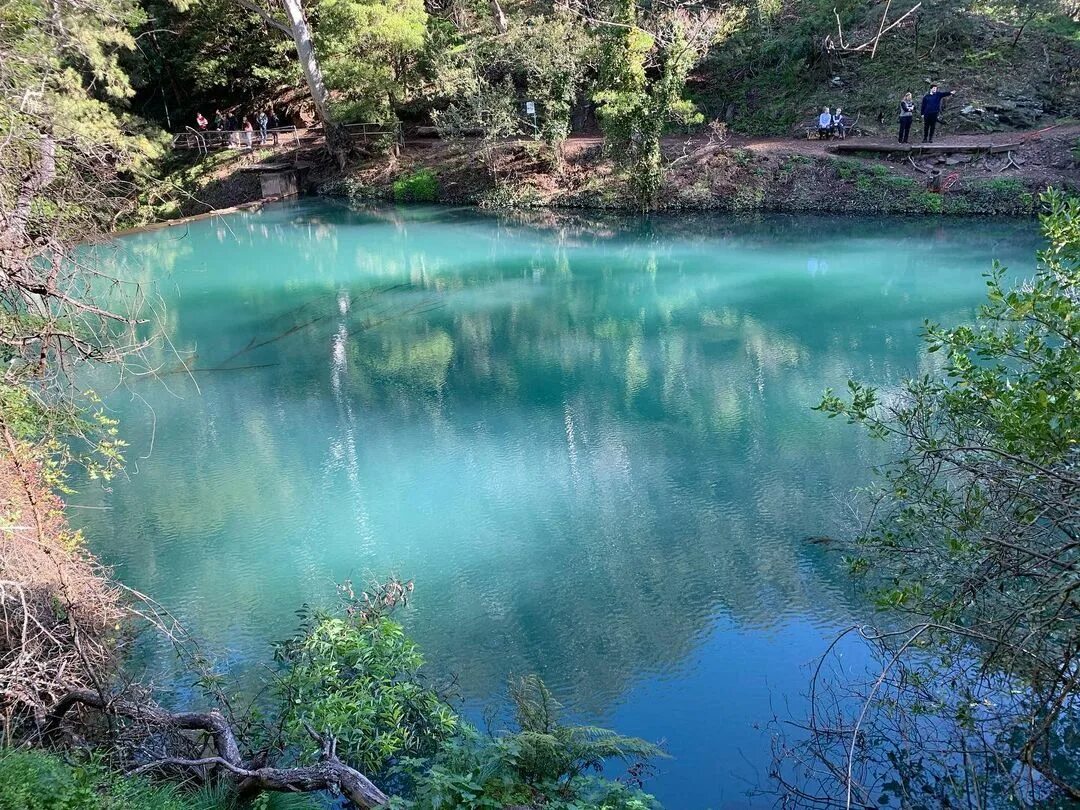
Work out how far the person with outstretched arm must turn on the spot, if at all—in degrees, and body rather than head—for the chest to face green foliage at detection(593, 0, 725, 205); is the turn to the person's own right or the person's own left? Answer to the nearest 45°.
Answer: approximately 90° to the person's own right

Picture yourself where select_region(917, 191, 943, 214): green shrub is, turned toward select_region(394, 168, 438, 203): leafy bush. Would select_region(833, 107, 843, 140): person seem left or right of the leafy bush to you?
right

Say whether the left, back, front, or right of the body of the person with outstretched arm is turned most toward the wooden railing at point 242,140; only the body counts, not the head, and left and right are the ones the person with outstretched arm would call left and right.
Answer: right

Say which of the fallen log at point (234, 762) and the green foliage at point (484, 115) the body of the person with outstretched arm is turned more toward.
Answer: the fallen log

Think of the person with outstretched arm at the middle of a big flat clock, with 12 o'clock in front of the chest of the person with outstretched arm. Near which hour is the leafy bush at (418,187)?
The leafy bush is roughly at 3 o'clock from the person with outstretched arm.

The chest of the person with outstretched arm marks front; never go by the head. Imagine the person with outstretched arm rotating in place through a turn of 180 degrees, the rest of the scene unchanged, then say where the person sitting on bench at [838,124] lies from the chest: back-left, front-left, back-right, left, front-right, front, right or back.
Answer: front-left

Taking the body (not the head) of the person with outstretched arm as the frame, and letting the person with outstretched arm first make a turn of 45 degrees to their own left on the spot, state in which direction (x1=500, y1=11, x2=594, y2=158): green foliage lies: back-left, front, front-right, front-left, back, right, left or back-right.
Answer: back-right

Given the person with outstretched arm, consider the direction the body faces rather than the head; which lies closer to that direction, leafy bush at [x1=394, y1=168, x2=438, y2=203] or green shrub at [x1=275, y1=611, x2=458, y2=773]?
the green shrub

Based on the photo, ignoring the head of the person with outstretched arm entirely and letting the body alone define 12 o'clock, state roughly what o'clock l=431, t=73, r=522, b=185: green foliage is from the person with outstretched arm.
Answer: The green foliage is roughly at 3 o'clock from the person with outstretched arm.

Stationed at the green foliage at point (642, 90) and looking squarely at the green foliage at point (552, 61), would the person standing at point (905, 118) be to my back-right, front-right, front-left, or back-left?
back-right

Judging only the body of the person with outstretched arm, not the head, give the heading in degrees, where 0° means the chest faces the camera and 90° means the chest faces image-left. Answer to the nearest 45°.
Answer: approximately 0°
